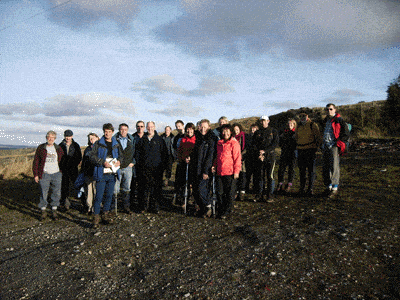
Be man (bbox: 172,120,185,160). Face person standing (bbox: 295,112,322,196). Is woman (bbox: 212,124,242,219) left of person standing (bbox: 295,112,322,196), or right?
right

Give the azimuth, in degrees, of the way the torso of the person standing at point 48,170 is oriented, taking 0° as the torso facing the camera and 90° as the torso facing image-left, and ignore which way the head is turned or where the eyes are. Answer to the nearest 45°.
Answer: approximately 0°

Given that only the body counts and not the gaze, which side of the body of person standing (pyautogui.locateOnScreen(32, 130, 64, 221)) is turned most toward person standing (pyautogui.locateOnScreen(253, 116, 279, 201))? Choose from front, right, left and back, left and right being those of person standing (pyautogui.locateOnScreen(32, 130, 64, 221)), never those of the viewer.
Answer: left

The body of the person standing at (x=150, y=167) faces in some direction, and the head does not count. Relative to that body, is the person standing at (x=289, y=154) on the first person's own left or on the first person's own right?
on the first person's own left

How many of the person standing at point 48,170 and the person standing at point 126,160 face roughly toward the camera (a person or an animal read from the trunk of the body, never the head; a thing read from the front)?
2

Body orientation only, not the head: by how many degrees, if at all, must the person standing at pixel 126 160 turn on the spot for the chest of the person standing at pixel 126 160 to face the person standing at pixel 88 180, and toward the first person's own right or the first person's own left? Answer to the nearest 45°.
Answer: approximately 90° to the first person's own right
